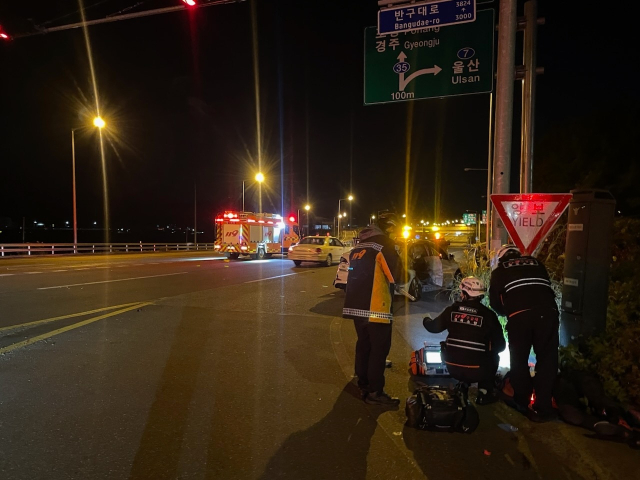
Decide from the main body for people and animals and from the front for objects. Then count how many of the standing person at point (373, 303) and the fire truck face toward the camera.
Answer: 0

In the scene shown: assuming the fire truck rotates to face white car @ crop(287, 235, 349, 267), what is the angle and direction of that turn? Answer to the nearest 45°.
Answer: approximately 90° to its right

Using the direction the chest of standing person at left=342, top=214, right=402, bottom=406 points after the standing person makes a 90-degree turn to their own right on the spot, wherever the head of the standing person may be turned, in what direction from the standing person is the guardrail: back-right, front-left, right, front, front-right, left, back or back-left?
back

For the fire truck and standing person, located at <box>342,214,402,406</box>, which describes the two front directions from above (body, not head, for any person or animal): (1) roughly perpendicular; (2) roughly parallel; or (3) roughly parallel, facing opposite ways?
roughly parallel

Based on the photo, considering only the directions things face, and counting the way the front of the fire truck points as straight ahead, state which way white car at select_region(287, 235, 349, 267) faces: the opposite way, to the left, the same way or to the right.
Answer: the same way

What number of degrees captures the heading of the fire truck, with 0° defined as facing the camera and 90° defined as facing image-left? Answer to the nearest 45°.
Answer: approximately 225°

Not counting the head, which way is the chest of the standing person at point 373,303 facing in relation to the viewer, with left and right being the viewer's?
facing away from the viewer and to the right of the viewer

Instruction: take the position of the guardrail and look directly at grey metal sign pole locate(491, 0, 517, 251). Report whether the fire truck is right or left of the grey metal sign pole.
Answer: left

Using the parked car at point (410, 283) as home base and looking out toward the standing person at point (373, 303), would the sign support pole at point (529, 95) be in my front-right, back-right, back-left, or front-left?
front-left

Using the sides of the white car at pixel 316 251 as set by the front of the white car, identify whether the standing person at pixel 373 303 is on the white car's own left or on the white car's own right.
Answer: on the white car's own right

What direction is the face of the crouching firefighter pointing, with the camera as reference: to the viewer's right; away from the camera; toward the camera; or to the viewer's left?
away from the camera

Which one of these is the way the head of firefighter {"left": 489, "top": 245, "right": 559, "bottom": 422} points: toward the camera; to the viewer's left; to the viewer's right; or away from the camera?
away from the camera

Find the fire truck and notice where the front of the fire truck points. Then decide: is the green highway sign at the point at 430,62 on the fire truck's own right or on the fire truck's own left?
on the fire truck's own right

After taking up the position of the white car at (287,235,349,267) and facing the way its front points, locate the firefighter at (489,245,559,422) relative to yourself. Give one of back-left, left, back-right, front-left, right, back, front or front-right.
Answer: back-right

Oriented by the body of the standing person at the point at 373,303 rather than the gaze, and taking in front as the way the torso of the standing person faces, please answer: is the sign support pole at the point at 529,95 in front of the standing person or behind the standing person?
in front
